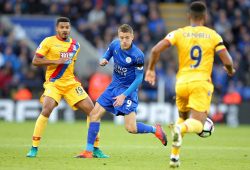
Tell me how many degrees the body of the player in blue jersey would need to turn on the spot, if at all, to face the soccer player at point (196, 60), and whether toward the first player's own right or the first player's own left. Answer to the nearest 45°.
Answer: approximately 90° to the first player's own left

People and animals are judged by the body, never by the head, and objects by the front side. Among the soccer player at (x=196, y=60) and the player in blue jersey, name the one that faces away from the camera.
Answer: the soccer player

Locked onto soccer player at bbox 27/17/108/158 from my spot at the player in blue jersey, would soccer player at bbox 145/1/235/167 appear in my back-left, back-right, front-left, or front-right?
back-left

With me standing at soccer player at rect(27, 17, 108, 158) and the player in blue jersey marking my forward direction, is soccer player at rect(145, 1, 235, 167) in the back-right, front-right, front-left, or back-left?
front-right

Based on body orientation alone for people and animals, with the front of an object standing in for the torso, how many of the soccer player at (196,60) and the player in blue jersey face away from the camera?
1

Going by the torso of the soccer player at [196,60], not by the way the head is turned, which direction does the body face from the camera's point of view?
away from the camera

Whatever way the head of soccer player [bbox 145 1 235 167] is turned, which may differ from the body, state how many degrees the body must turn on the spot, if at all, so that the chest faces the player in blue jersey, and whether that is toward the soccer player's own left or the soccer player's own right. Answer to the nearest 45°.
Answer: approximately 45° to the soccer player's own left

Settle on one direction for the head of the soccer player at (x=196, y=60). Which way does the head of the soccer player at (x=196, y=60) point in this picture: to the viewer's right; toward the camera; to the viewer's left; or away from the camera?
away from the camera
